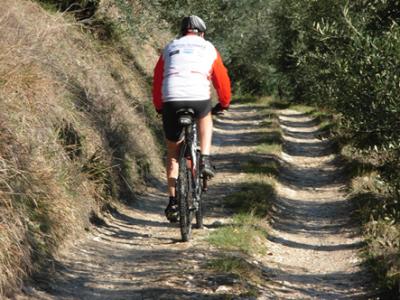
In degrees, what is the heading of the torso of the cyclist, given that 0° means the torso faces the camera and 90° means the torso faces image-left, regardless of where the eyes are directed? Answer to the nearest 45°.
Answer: approximately 180°

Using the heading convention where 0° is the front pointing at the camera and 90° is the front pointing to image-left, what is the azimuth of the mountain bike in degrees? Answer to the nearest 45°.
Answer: approximately 180°

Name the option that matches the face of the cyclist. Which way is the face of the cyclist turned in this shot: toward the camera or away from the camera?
away from the camera
